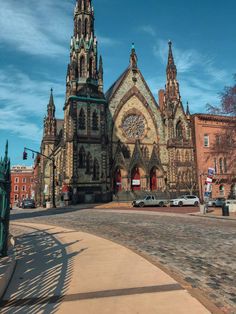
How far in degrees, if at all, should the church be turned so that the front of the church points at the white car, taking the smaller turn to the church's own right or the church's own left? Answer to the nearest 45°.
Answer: approximately 45° to the church's own left

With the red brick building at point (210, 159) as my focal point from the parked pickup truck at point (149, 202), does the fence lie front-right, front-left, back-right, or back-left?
back-right

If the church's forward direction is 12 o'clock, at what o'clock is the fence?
The fence is roughly at 12 o'clock from the church.

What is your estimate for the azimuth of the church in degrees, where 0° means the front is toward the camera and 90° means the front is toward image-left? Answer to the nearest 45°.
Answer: approximately 0°

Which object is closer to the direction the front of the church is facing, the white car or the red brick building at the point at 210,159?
the white car

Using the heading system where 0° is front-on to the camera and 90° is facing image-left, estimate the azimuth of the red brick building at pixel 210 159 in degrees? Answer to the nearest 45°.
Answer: approximately 0°

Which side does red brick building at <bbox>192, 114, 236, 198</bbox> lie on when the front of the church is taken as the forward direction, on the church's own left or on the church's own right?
on the church's own left

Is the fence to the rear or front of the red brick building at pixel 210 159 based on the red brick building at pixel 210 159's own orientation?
to the front
